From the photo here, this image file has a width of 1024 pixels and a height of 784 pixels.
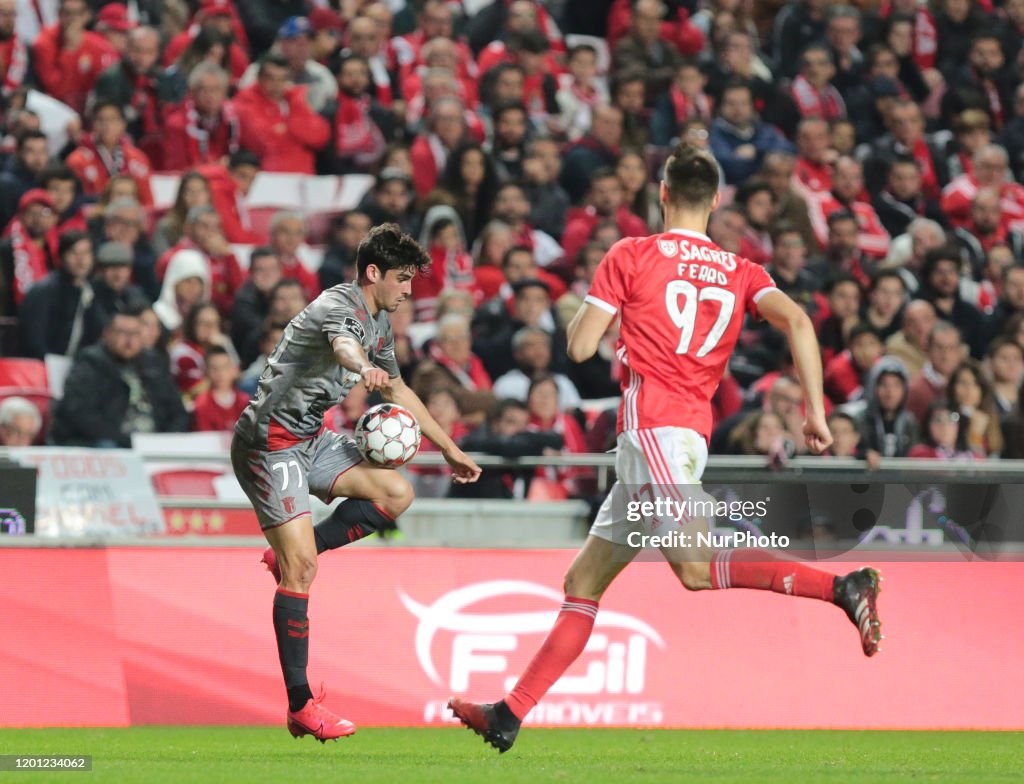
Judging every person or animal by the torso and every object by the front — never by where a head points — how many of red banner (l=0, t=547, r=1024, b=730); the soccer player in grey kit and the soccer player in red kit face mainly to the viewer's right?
1

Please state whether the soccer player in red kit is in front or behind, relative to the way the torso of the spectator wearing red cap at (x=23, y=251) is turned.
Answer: in front

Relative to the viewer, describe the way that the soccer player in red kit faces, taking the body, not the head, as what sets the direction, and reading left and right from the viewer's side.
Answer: facing away from the viewer and to the left of the viewer

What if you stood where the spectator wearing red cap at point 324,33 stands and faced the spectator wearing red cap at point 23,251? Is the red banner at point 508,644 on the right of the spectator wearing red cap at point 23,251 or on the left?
left

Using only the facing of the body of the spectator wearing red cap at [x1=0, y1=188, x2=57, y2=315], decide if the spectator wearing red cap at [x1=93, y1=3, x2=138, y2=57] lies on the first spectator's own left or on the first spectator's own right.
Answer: on the first spectator's own left

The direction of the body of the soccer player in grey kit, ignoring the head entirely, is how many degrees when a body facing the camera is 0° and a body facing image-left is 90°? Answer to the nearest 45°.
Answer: approximately 270°

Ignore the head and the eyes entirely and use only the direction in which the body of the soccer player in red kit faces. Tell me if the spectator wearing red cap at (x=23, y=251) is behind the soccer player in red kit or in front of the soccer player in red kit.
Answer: in front

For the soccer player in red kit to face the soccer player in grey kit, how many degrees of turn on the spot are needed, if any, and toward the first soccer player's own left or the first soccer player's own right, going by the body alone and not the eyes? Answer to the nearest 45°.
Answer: approximately 45° to the first soccer player's own left

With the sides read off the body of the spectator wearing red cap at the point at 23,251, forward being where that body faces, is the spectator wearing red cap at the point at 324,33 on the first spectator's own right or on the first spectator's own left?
on the first spectator's own left

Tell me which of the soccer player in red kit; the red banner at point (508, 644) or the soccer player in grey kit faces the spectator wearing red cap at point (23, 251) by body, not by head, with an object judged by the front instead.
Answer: the soccer player in red kit

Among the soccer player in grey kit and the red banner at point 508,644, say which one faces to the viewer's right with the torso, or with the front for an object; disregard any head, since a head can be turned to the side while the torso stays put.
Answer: the soccer player in grey kit

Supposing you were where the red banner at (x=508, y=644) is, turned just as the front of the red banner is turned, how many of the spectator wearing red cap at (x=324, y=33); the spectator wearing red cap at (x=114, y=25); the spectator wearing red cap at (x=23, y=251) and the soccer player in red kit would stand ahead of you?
1
